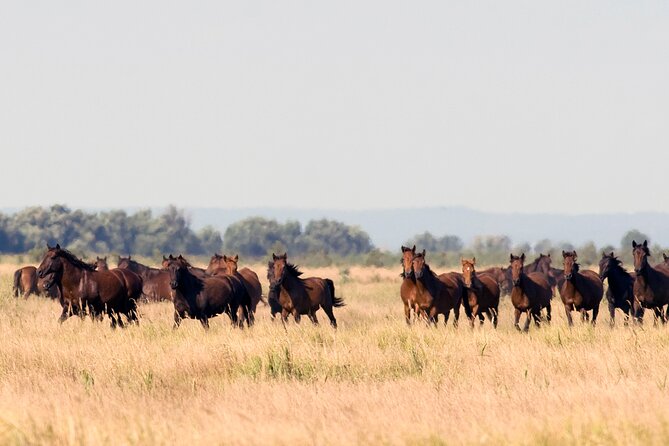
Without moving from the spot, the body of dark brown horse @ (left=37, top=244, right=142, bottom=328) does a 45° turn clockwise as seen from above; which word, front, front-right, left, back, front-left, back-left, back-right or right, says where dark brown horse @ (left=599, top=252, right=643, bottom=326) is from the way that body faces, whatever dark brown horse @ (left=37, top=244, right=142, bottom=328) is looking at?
back-right

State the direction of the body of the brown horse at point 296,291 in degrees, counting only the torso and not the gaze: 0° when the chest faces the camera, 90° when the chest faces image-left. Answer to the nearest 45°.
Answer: approximately 45°

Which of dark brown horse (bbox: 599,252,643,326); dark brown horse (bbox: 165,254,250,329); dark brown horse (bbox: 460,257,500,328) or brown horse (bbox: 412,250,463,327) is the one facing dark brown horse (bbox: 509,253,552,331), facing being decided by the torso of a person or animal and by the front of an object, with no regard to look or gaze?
dark brown horse (bbox: 599,252,643,326)

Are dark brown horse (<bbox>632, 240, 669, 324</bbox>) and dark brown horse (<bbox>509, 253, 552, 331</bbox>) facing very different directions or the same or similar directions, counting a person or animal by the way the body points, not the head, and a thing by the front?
same or similar directions

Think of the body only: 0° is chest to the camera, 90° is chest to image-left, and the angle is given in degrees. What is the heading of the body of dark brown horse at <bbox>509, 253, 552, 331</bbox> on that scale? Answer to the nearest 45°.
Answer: approximately 45°

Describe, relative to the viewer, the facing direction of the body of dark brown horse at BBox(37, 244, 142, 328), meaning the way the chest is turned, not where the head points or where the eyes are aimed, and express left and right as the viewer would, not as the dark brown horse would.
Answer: facing to the left of the viewer

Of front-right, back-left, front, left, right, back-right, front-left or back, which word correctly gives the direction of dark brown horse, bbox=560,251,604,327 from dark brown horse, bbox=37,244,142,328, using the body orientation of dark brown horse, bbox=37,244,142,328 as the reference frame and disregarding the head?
back

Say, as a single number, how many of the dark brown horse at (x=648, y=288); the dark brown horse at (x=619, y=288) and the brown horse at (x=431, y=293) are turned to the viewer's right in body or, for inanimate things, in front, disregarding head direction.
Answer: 0

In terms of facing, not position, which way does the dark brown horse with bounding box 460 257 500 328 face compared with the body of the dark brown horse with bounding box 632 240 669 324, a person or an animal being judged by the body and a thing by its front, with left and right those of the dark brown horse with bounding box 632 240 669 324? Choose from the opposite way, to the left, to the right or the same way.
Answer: the same way

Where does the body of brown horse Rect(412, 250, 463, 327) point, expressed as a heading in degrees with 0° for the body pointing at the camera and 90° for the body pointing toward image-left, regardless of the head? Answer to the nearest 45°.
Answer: approximately 45°

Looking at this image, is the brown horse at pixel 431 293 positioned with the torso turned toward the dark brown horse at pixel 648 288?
no

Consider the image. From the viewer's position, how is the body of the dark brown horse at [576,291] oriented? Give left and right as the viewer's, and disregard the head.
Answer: facing the viewer and to the left of the viewer

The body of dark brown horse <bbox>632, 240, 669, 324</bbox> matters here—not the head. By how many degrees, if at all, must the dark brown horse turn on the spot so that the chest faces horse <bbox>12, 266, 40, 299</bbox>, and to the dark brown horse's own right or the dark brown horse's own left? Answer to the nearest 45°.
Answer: approximately 45° to the dark brown horse's own right

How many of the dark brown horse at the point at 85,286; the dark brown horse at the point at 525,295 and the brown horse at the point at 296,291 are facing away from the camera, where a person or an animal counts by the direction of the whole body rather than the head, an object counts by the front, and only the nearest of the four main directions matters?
0

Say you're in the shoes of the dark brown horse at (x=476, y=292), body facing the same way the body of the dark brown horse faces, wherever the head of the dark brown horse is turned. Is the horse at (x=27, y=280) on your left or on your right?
on your right

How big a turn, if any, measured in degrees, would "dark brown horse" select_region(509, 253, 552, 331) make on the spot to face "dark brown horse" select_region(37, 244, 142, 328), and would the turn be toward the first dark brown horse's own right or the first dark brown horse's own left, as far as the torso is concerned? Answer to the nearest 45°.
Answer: approximately 45° to the first dark brown horse's own right
